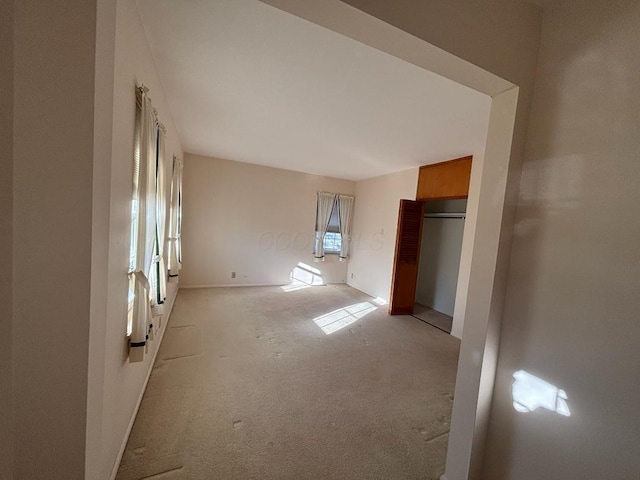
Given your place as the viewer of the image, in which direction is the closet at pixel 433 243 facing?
facing the viewer and to the left of the viewer

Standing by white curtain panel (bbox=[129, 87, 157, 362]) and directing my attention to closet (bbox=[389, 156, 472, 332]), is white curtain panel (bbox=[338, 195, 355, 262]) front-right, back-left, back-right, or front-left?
front-left

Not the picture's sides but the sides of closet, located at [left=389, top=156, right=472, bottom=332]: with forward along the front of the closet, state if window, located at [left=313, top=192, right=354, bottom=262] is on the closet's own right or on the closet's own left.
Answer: on the closet's own right

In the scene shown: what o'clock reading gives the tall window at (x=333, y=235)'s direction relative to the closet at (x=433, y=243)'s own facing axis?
The tall window is roughly at 2 o'clock from the closet.

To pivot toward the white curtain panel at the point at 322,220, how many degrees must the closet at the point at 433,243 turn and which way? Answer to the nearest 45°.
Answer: approximately 45° to its right

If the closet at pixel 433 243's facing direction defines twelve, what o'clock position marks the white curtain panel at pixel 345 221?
The white curtain panel is roughly at 2 o'clock from the closet.

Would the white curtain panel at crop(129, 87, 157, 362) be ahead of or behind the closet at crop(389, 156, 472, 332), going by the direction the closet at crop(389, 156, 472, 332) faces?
ahead

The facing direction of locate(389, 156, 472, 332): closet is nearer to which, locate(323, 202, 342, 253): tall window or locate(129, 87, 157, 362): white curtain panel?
the white curtain panel
